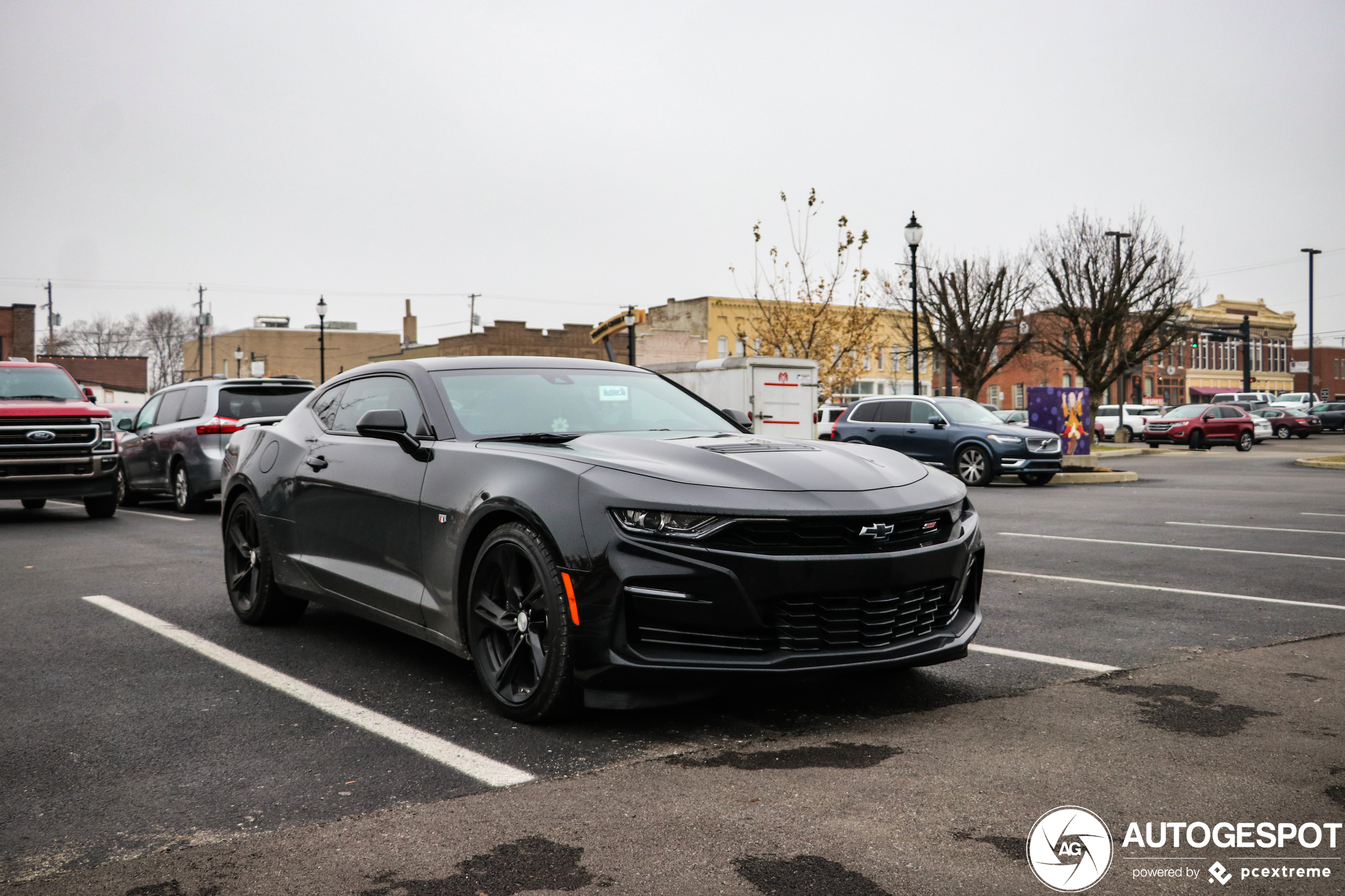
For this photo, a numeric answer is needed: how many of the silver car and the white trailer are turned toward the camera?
0

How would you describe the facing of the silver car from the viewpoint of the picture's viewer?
facing away from the viewer and to the left of the viewer

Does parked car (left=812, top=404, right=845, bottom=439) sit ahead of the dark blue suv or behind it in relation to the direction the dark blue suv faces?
behind

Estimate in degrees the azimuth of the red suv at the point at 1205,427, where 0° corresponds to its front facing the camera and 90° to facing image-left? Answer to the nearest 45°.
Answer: approximately 45°

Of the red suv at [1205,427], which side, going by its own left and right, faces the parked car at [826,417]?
front

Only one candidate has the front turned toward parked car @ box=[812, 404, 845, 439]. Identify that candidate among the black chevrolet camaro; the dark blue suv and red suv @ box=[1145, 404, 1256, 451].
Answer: the red suv

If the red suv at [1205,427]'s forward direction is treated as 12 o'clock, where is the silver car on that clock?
The silver car is roughly at 11 o'clock from the red suv.

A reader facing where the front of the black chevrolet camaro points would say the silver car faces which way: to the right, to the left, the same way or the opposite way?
the opposite way

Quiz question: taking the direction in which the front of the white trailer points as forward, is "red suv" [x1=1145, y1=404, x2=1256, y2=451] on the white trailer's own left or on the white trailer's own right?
on the white trailer's own right
